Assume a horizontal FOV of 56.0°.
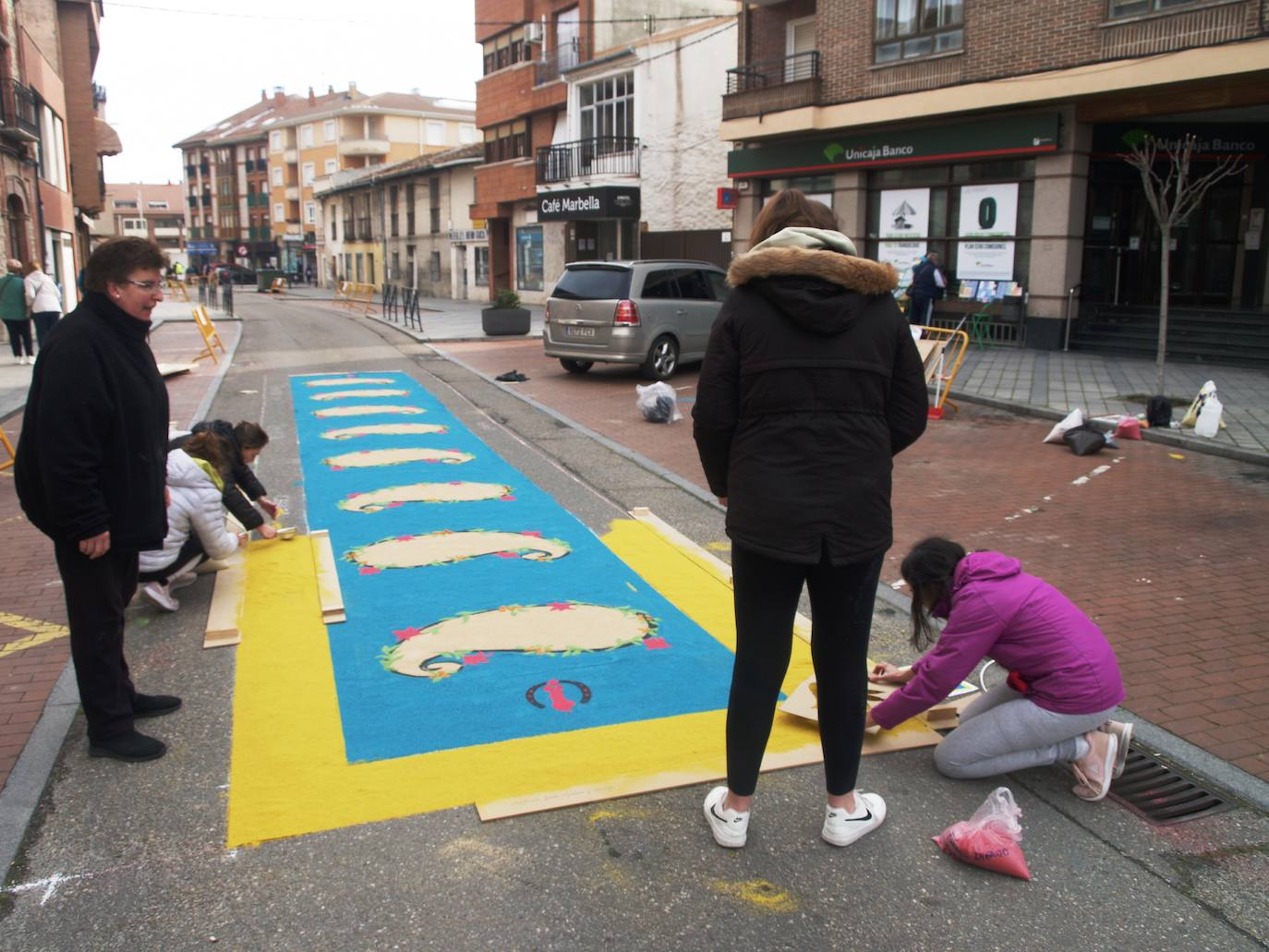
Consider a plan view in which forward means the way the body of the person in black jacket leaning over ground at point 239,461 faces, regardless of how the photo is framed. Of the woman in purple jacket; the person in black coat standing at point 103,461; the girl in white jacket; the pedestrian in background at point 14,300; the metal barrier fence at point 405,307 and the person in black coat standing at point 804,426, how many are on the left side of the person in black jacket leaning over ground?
2

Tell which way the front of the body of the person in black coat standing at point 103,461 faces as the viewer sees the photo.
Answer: to the viewer's right

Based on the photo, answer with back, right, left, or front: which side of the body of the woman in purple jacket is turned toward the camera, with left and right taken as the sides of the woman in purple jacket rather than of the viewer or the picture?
left

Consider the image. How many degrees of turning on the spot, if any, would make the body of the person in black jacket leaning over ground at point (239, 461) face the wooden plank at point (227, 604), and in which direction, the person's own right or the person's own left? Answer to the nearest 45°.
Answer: approximately 90° to the person's own right

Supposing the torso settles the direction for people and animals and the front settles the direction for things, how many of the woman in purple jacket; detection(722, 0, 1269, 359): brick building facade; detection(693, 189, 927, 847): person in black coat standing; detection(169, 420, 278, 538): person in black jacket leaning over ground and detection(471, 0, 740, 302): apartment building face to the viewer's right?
1

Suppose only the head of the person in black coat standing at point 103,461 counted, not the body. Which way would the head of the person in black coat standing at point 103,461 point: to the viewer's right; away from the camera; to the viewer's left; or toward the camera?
to the viewer's right

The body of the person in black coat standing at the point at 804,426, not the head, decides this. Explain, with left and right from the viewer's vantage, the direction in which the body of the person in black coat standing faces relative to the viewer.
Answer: facing away from the viewer

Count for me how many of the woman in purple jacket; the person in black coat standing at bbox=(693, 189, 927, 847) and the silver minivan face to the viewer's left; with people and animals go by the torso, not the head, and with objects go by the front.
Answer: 1

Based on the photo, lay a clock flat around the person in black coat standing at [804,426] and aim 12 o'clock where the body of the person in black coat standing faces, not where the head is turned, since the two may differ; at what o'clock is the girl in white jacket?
The girl in white jacket is roughly at 10 o'clock from the person in black coat standing.

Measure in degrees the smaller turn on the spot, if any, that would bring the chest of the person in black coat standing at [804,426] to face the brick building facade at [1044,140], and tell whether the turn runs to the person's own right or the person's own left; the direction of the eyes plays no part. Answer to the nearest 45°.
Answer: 0° — they already face it

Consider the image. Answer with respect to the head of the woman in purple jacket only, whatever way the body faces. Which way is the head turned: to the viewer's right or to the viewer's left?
to the viewer's left

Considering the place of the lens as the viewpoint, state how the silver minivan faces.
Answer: facing away from the viewer and to the right of the viewer

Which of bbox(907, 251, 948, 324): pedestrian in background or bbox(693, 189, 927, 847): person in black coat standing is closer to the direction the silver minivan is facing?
the pedestrian in background

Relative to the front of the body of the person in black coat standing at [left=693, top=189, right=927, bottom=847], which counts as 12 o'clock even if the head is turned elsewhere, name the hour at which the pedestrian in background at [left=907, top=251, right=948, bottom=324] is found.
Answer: The pedestrian in background is roughly at 12 o'clock from the person in black coat standing.

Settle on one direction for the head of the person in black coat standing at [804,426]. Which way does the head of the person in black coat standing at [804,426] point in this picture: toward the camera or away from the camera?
away from the camera

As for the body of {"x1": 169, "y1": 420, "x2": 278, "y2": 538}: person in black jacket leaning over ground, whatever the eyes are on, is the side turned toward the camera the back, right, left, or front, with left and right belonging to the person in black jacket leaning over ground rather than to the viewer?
right
